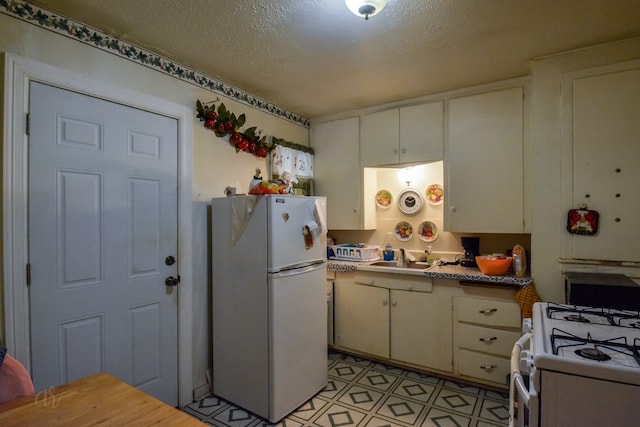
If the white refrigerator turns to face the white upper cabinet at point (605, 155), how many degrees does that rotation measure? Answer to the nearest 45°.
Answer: approximately 45° to its left

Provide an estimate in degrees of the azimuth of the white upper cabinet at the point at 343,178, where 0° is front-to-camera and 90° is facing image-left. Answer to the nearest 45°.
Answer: approximately 45°

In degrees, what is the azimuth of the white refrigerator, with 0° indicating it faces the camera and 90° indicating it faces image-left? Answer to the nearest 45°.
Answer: approximately 315°

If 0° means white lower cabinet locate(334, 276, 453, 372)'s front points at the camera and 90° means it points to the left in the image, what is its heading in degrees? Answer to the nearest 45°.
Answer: approximately 45°

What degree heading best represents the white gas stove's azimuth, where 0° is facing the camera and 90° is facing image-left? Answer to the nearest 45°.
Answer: approximately 90°
